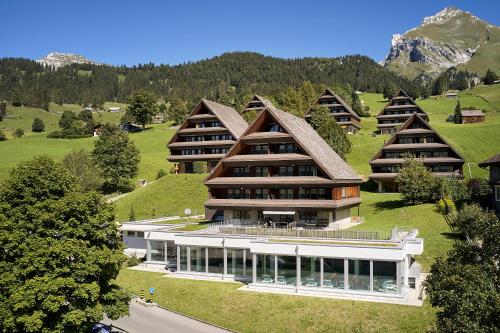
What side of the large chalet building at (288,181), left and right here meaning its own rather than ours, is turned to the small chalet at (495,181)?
left

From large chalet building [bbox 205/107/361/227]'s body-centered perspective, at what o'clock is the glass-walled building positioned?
The glass-walled building is roughly at 12 o'clock from the large chalet building.

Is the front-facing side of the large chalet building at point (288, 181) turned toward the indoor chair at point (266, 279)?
yes

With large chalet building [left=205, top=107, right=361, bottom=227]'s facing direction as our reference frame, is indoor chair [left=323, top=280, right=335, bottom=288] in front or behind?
in front

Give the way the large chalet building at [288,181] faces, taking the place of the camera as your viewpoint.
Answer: facing the viewer

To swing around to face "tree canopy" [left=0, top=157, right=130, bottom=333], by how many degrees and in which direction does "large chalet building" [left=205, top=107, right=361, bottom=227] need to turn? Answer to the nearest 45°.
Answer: approximately 45° to its right

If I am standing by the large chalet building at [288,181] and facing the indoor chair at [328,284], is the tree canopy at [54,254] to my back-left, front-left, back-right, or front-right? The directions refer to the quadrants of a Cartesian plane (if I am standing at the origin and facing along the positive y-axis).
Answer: front-right

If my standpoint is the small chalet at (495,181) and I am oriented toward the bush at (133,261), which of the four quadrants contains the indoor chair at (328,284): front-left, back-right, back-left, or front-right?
front-left

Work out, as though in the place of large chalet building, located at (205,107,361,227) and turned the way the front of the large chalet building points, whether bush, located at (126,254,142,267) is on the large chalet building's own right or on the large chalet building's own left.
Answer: on the large chalet building's own right
